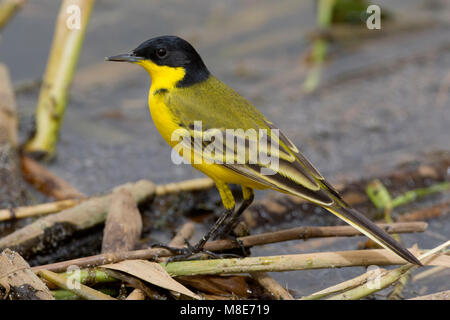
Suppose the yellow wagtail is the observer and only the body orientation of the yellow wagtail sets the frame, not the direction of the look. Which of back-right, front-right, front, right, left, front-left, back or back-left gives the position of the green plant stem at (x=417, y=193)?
back-right

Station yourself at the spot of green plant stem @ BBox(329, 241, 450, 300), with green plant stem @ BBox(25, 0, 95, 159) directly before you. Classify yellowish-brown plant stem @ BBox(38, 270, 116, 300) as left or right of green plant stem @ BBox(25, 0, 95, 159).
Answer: left

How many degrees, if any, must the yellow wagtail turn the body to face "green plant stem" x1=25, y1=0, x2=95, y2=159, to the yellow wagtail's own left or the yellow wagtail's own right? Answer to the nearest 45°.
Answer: approximately 45° to the yellow wagtail's own right

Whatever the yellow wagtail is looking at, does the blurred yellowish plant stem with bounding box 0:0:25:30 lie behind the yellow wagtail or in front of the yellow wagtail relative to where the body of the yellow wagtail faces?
in front

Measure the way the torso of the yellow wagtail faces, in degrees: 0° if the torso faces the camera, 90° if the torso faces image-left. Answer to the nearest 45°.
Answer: approximately 90°
